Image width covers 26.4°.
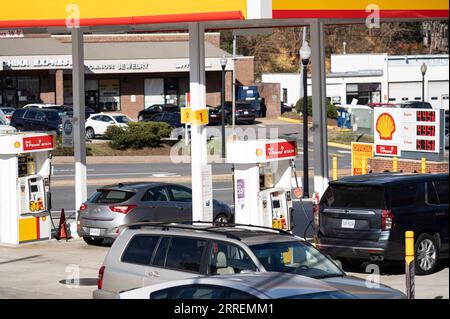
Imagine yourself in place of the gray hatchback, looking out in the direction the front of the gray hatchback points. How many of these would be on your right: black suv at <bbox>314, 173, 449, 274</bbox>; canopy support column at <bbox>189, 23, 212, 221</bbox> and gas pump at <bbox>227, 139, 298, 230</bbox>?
3

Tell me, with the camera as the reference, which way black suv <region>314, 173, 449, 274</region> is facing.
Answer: facing away from the viewer and to the right of the viewer

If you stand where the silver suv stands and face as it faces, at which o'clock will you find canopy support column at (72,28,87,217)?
The canopy support column is roughly at 7 o'clock from the silver suv.

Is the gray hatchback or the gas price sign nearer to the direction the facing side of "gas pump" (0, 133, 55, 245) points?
the gray hatchback

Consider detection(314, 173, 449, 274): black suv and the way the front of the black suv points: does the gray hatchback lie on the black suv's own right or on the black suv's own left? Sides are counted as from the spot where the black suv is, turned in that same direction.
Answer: on the black suv's own left

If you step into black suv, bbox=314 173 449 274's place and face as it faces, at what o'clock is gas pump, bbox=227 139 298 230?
The gas pump is roughly at 9 o'clock from the black suv.

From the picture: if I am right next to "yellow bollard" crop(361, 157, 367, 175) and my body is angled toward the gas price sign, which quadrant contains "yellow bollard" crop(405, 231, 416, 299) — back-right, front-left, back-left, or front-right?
back-right

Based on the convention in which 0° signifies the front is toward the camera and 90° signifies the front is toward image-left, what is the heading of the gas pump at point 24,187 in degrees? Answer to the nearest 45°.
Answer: approximately 315°

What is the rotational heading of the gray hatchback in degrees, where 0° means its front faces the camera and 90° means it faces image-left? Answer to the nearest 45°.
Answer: approximately 225°

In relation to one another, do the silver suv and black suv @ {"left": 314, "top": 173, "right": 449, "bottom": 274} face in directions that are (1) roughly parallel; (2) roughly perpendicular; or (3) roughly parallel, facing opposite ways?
roughly perpendicular

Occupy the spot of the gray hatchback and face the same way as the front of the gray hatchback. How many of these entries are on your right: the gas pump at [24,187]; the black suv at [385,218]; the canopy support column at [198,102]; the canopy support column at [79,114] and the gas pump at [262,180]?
3

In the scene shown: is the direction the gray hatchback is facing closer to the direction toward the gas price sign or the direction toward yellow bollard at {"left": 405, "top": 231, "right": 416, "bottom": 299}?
the gas price sign
